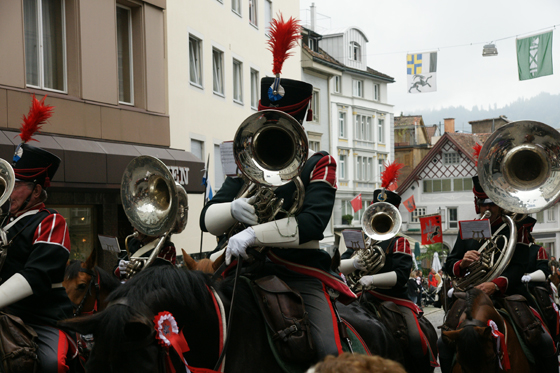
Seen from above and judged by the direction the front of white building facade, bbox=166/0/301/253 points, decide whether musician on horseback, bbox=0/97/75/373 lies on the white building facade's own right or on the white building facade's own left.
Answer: on the white building facade's own right

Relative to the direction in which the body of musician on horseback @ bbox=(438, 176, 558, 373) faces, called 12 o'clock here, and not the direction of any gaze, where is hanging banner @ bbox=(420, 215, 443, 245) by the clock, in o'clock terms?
The hanging banner is roughly at 4 o'clock from the musician on horseback.

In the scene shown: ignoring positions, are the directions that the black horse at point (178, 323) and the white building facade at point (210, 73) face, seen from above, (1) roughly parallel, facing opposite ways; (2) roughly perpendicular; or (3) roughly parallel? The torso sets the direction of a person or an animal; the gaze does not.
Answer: roughly perpendicular

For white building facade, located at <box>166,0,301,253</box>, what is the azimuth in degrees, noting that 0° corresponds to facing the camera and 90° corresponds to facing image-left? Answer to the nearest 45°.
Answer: approximately 315°
